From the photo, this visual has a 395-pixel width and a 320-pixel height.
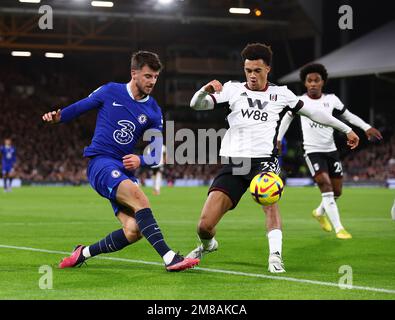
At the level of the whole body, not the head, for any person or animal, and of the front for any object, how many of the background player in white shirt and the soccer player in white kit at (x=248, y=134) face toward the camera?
2

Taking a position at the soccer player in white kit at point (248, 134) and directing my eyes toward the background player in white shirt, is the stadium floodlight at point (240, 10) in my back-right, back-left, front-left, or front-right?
front-left

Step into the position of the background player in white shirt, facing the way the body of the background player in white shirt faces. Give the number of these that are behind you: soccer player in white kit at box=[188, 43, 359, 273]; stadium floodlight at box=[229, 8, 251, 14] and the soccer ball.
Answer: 1

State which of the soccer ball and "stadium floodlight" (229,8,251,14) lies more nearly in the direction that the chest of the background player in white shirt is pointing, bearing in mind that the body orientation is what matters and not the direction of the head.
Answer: the soccer ball

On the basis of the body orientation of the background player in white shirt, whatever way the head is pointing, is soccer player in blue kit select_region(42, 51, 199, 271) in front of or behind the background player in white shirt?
in front

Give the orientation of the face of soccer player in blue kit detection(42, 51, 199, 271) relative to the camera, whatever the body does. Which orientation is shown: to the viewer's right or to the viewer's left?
to the viewer's right

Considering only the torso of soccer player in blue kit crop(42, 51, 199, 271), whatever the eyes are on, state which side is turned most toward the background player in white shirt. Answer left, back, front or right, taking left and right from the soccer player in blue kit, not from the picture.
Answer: left

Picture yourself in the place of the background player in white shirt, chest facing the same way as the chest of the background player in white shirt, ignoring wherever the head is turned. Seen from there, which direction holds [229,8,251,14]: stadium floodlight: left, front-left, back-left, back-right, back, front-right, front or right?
back

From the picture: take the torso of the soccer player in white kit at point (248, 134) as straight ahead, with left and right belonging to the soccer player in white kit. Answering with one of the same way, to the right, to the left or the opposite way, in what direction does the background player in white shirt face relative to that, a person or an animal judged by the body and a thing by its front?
the same way

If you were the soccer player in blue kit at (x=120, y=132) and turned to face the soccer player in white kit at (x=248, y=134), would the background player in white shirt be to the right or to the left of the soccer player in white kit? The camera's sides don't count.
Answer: left

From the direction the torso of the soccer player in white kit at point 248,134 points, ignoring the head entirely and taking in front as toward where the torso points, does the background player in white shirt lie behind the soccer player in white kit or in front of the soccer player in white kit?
behind

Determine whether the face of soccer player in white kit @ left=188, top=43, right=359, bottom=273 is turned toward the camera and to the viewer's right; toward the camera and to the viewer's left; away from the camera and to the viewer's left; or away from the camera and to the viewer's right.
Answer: toward the camera and to the viewer's left

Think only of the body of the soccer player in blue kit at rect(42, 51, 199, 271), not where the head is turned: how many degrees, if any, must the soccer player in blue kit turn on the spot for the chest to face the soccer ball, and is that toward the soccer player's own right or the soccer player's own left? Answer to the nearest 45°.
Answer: approximately 45° to the soccer player's own left

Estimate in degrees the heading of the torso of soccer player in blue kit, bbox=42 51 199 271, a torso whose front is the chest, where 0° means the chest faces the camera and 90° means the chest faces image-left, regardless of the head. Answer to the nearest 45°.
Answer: approximately 315°

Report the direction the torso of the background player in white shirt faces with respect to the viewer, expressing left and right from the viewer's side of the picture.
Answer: facing the viewer
